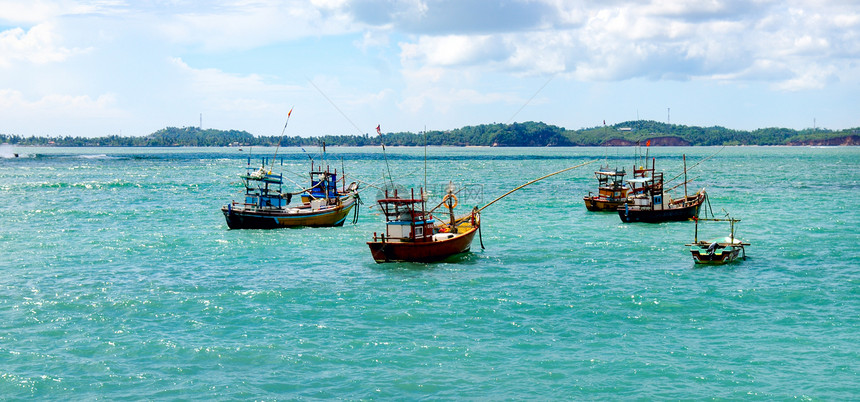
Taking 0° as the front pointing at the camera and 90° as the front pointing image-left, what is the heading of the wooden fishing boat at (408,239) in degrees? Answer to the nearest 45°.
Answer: approximately 225°

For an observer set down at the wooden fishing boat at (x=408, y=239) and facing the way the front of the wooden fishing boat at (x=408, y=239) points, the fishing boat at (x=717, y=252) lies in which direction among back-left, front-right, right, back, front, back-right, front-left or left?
front-right
